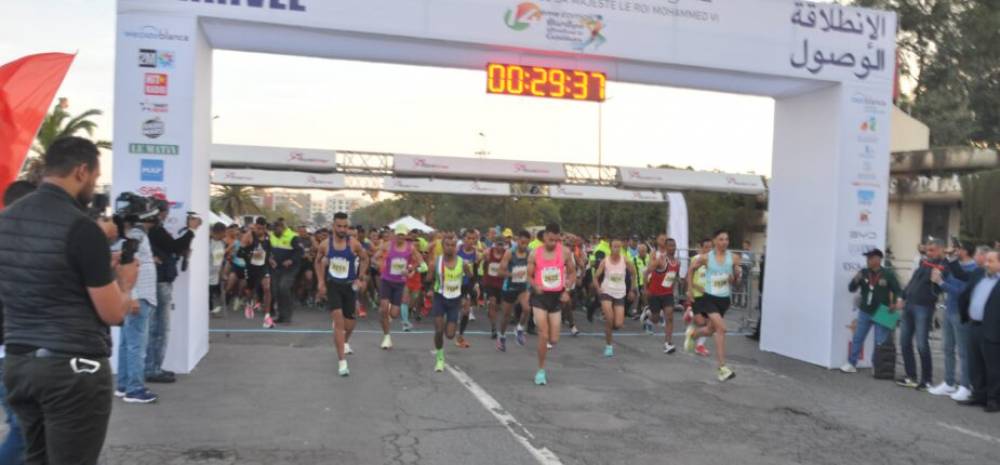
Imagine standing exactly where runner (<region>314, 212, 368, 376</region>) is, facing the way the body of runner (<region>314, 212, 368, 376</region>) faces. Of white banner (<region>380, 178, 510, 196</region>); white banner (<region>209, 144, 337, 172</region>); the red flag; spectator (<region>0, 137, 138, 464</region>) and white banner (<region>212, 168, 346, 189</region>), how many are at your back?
3

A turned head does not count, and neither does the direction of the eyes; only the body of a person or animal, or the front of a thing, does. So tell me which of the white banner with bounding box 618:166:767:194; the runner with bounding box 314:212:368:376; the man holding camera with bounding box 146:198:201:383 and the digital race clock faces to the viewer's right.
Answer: the man holding camera

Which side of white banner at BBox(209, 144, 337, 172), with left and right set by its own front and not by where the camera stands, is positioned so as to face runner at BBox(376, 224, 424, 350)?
front

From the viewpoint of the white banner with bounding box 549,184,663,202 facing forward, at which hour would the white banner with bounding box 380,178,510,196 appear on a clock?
the white banner with bounding box 380,178,510,196 is roughly at 2 o'clock from the white banner with bounding box 549,184,663,202.

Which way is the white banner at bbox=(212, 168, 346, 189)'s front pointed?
toward the camera

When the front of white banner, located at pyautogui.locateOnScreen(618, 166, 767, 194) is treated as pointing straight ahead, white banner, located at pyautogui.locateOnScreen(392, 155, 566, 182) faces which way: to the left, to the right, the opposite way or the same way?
the same way

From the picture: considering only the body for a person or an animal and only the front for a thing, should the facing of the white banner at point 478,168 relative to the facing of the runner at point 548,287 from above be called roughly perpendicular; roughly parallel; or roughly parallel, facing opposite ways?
roughly parallel

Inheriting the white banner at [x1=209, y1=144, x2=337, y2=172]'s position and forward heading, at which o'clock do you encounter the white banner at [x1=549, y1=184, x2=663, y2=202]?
the white banner at [x1=549, y1=184, x2=663, y2=202] is roughly at 9 o'clock from the white banner at [x1=209, y1=144, x2=337, y2=172].

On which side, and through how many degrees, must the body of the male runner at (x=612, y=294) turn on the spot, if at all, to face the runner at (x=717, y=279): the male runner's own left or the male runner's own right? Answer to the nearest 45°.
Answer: approximately 45° to the male runner's own left

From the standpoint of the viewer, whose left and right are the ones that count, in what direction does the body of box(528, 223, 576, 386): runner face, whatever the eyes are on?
facing the viewer

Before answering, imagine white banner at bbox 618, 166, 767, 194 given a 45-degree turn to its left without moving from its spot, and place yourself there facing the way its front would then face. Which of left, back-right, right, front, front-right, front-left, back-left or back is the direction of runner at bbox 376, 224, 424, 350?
front-right

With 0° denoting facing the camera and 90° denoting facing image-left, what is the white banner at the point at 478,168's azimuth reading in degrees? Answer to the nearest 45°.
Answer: approximately 0°

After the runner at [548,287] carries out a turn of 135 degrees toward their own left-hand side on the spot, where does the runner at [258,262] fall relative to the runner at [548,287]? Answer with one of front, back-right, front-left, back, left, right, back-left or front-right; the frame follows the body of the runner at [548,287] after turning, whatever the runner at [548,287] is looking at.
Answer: left

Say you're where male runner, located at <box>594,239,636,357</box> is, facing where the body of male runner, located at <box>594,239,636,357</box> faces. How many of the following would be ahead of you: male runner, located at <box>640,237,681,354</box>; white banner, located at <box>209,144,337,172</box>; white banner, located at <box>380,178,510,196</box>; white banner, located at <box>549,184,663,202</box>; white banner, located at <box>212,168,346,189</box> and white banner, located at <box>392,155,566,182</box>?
0

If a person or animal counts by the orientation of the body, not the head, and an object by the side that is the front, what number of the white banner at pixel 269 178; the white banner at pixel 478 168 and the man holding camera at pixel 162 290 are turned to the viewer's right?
1

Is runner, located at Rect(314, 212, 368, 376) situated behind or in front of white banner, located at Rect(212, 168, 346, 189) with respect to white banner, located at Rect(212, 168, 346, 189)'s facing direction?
in front

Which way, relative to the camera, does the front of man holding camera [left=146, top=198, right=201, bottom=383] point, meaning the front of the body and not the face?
to the viewer's right

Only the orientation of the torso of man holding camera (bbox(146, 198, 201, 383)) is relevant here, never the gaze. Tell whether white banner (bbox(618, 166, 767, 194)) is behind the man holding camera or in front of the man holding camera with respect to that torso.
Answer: in front

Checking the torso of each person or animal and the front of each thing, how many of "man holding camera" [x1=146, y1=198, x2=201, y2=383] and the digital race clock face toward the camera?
1

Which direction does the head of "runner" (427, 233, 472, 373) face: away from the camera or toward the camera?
toward the camera

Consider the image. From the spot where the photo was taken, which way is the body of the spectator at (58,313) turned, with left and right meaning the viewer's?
facing away from the viewer and to the right of the viewer
